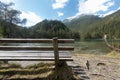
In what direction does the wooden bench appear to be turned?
away from the camera
